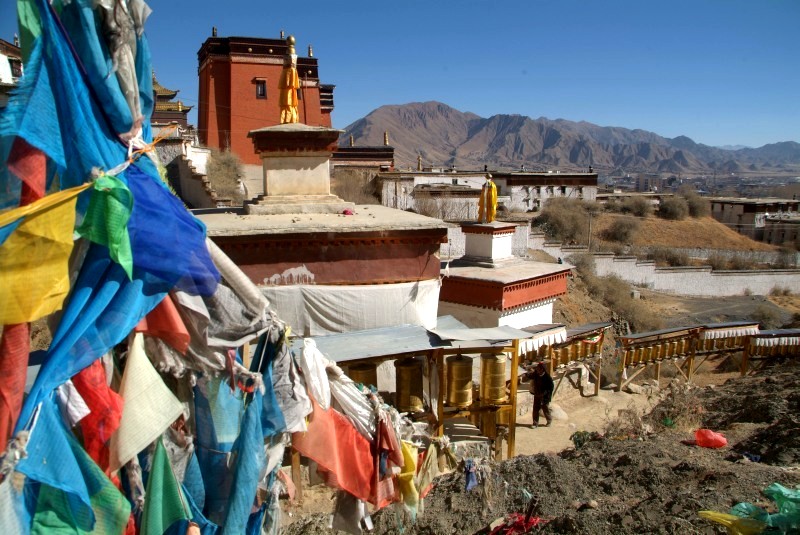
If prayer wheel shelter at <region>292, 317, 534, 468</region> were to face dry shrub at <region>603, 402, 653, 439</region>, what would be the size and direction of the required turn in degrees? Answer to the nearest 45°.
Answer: approximately 135° to its left

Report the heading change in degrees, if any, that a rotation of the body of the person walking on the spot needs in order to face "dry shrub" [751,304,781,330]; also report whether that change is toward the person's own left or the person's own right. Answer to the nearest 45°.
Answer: approximately 135° to the person's own left

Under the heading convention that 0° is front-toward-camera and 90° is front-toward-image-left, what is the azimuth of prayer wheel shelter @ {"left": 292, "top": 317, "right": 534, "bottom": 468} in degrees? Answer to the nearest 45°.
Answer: approximately 0°

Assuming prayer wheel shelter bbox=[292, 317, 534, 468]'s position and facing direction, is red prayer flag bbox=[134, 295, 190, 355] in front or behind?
in front

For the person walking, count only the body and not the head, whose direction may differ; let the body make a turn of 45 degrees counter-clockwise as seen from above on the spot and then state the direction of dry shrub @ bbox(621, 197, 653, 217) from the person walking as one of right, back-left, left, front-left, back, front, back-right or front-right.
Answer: back-left

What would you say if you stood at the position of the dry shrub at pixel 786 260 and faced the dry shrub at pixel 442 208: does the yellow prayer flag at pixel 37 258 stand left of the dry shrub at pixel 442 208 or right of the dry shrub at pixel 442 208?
left

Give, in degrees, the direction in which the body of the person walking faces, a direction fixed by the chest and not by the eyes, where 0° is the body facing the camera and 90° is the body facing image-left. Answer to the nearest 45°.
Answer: approximately 0°

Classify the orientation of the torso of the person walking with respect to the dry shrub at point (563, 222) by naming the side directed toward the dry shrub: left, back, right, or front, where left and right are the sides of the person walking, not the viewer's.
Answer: back

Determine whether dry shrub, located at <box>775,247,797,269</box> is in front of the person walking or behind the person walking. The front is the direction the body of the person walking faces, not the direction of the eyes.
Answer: behind
